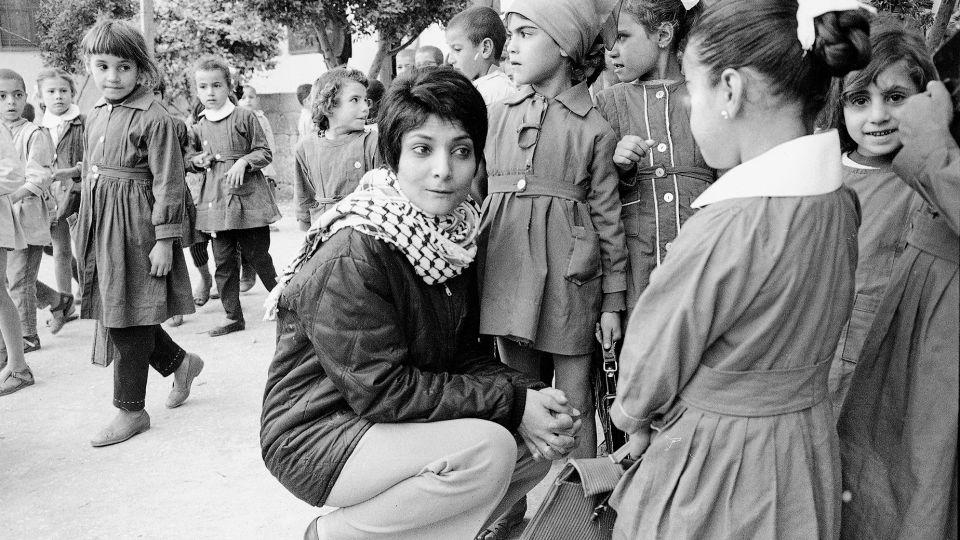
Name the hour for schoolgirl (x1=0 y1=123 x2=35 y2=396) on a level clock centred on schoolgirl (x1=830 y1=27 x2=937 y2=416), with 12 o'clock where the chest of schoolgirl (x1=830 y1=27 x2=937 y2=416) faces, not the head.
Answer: schoolgirl (x1=0 y1=123 x2=35 y2=396) is roughly at 3 o'clock from schoolgirl (x1=830 y1=27 x2=937 y2=416).

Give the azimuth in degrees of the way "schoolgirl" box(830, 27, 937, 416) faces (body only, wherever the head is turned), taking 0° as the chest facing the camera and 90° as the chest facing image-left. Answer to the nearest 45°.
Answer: approximately 0°

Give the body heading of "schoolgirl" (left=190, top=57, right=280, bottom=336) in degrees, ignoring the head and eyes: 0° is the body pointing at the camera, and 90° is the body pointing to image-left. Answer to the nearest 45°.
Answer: approximately 45°

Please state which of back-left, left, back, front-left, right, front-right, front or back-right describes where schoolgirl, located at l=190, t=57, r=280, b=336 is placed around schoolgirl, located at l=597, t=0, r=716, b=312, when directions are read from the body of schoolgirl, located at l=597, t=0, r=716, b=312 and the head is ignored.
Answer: back-right

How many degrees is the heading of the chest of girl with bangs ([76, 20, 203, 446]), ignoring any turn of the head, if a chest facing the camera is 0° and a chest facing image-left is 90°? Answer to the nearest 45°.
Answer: approximately 45°

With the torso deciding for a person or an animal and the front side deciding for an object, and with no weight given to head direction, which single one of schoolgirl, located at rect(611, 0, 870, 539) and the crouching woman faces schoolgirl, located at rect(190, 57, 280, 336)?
schoolgirl, located at rect(611, 0, 870, 539)

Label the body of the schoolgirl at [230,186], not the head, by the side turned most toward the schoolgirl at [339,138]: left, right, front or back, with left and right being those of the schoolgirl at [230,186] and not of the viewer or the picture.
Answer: left
